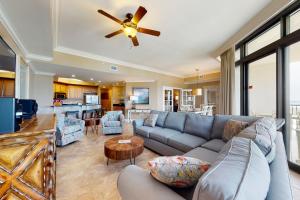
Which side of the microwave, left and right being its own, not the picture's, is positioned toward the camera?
front

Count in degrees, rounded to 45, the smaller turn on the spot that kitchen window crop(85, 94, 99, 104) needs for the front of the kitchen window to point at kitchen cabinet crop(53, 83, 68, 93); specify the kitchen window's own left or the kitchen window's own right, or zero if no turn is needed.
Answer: approximately 90° to the kitchen window's own right

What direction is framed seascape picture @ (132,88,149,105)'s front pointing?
toward the camera

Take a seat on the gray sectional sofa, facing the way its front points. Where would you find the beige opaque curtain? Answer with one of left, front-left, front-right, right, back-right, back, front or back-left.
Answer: back-right

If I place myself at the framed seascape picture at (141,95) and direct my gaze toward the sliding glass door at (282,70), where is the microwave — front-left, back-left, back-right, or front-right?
back-right

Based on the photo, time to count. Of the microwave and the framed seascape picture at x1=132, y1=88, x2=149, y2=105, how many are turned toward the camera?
2

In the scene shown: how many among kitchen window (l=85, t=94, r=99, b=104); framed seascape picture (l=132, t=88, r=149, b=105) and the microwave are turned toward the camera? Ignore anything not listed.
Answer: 3

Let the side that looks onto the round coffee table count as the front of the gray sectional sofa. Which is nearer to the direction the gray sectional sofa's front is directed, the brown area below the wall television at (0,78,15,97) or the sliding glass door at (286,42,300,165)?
the brown area below the wall television

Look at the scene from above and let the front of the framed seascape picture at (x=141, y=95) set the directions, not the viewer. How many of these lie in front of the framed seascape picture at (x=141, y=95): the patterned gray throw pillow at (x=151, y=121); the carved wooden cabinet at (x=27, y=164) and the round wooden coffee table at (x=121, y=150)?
3
